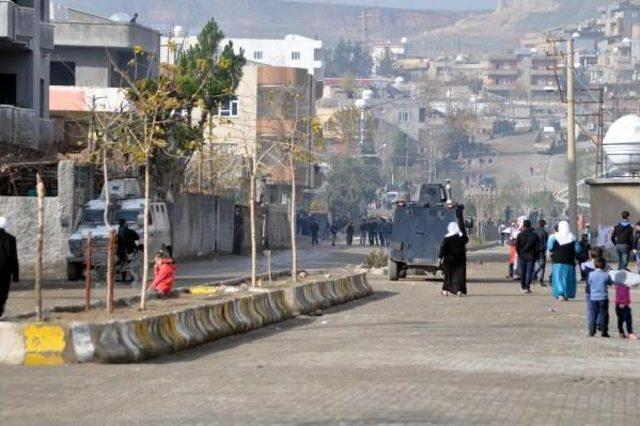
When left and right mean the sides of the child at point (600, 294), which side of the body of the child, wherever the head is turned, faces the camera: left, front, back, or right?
back

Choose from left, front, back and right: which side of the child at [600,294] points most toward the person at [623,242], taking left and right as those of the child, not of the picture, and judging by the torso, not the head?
front

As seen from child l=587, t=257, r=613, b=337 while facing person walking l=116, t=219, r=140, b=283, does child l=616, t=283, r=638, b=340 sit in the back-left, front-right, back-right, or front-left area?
back-right
